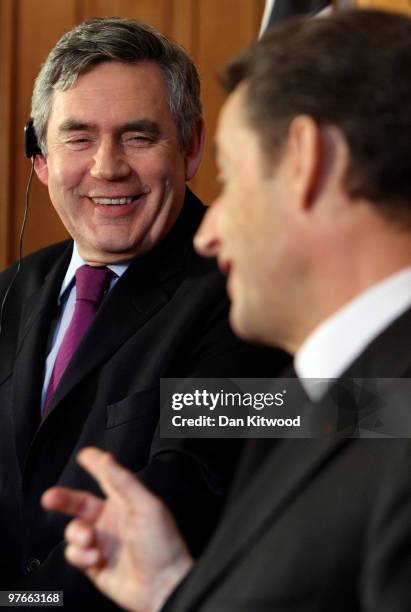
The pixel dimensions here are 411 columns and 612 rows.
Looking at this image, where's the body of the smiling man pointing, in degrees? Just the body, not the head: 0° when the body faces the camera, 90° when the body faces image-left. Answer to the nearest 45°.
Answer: approximately 45°

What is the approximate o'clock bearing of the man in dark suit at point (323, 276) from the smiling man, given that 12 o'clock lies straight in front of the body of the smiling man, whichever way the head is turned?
The man in dark suit is roughly at 10 o'clock from the smiling man.

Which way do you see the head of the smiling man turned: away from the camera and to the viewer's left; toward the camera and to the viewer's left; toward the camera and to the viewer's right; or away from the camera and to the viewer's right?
toward the camera and to the viewer's right
